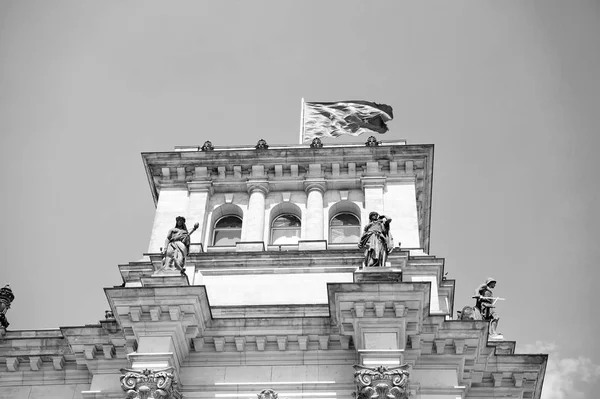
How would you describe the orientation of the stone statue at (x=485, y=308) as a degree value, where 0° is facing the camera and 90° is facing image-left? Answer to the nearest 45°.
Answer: approximately 270°

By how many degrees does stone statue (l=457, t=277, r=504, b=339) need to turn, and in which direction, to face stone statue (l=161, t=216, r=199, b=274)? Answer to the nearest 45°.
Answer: approximately 135° to its right

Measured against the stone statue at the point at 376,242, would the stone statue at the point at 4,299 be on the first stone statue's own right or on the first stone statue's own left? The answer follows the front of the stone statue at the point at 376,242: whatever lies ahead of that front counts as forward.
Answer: on the first stone statue's own right

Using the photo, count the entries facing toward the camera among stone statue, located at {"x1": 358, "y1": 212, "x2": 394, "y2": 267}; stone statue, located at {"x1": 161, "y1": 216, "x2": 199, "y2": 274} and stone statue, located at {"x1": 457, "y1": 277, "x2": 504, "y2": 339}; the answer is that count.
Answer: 2

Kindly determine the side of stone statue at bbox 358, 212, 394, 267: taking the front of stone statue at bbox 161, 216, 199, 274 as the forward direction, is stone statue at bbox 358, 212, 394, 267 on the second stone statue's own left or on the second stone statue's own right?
on the second stone statue's own left
